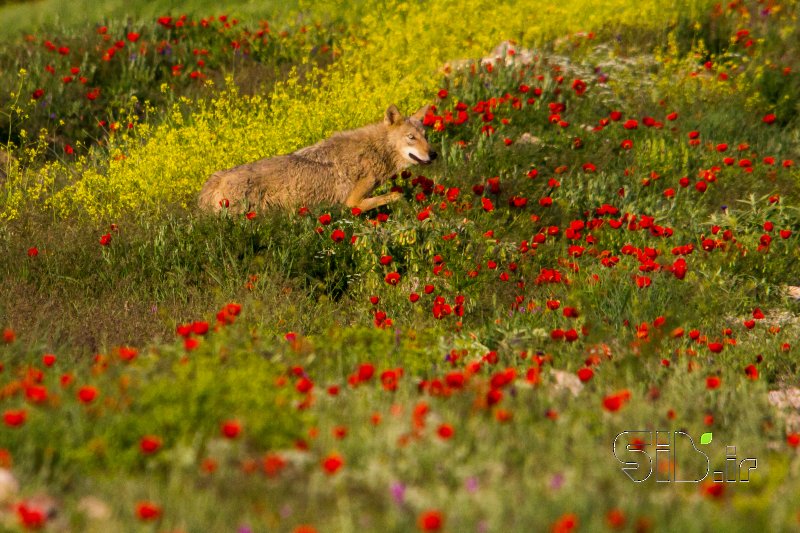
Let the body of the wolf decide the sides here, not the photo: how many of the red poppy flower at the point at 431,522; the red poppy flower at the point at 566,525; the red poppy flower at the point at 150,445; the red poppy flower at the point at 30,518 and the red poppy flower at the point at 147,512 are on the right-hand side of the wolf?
5

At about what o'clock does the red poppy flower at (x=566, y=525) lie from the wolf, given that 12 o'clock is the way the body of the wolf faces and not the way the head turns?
The red poppy flower is roughly at 3 o'clock from the wolf.

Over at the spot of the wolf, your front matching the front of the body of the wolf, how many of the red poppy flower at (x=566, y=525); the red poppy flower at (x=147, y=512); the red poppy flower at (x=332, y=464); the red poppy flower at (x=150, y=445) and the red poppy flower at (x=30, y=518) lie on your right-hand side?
5

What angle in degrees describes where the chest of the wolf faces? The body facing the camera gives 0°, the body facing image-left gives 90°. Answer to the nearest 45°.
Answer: approximately 270°

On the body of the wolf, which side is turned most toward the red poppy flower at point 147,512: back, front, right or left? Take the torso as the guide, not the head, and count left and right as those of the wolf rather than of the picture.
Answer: right

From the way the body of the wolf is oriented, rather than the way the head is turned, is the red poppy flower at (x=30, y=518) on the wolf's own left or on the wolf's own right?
on the wolf's own right

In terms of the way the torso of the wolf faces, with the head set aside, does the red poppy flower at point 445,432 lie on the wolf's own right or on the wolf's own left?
on the wolf's own right

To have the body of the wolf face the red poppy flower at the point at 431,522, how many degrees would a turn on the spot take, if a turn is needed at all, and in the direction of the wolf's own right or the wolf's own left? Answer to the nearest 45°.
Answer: approximately 90° to the wolf's own right

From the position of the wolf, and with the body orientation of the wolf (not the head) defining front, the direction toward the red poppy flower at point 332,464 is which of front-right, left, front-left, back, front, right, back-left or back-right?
right

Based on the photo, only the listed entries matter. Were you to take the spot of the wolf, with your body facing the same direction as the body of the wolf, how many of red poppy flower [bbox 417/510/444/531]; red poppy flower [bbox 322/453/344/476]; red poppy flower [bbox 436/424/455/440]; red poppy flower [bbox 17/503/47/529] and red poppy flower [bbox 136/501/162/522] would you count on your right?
5

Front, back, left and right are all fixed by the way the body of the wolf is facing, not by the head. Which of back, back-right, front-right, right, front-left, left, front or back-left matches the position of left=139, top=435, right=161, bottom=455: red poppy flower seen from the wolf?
right

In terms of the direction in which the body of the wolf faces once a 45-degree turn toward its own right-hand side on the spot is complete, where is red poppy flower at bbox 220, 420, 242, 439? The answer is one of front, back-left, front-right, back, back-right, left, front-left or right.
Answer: front-right
